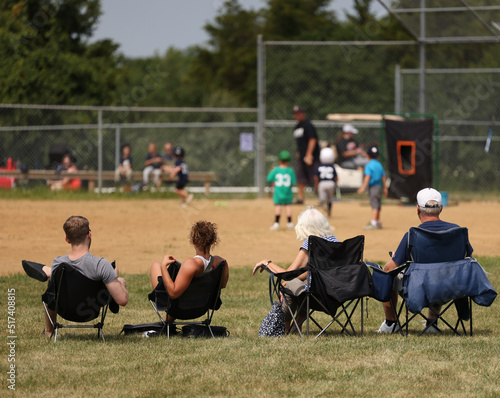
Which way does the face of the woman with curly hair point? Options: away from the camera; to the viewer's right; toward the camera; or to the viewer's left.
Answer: away from the camera

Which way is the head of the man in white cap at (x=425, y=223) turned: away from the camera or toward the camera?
away from the camera

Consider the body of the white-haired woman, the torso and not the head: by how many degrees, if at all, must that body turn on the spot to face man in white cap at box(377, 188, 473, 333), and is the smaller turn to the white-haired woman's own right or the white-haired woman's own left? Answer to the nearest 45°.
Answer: approximately 135° to the white-haired woman's own right

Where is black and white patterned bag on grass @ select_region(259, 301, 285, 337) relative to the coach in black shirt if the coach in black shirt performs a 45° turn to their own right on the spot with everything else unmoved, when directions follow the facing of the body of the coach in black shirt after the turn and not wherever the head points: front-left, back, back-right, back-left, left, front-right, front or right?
left

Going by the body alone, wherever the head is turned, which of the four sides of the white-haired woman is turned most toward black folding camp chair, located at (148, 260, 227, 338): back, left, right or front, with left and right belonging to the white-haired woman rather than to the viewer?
left

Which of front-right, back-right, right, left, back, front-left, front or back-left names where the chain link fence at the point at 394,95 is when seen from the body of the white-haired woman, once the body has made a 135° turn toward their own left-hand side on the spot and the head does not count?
back

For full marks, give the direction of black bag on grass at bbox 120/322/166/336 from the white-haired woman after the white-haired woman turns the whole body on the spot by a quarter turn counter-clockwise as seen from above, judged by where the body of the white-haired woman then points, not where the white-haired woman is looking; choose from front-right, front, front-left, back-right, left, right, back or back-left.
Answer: front-right

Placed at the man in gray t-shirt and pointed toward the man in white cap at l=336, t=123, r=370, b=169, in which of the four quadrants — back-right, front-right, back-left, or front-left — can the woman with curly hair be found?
front-right

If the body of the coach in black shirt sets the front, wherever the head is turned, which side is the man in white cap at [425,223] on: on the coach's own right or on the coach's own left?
on the coach's own left

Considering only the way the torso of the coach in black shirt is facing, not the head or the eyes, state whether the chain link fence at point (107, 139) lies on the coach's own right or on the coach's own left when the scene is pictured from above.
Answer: on the coach's own right

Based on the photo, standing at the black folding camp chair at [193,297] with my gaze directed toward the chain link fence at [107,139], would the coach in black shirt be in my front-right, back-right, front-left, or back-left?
front-right

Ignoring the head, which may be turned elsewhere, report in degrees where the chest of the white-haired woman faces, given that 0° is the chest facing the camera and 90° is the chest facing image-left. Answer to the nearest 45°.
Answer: approximately 135°

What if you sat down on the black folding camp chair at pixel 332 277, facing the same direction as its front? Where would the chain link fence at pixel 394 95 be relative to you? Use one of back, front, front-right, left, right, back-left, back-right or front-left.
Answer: front-right

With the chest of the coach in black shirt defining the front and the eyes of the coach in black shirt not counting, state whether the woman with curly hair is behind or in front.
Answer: in front

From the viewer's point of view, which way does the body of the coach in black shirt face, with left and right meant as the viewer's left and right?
facing the viewer and to the left of the viewer
